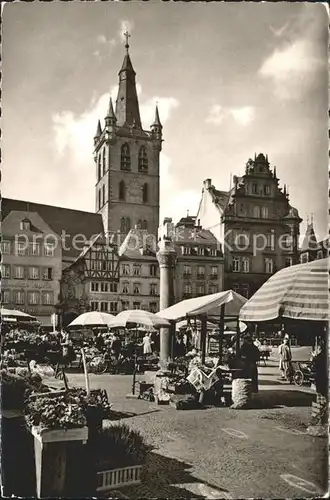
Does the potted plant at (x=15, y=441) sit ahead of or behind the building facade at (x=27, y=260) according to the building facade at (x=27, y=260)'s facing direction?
ahead

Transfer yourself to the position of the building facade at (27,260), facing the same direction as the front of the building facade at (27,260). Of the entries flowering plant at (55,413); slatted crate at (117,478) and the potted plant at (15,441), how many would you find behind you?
0

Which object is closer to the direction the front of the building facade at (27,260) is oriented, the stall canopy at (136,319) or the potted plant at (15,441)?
the potted plant

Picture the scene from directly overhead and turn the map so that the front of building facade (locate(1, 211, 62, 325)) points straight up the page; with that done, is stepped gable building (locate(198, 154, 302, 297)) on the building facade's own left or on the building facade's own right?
on the building facade's own left

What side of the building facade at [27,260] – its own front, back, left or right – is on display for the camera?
front

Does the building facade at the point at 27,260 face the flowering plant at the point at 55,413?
yes

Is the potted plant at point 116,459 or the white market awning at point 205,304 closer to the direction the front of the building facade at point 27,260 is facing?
the potted plant

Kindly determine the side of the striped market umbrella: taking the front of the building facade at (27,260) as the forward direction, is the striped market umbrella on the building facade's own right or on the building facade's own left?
on the building facade's own left

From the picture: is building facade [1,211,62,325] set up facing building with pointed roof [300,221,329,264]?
no

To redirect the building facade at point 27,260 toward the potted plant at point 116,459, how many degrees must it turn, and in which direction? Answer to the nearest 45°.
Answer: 0° — it already faces it
